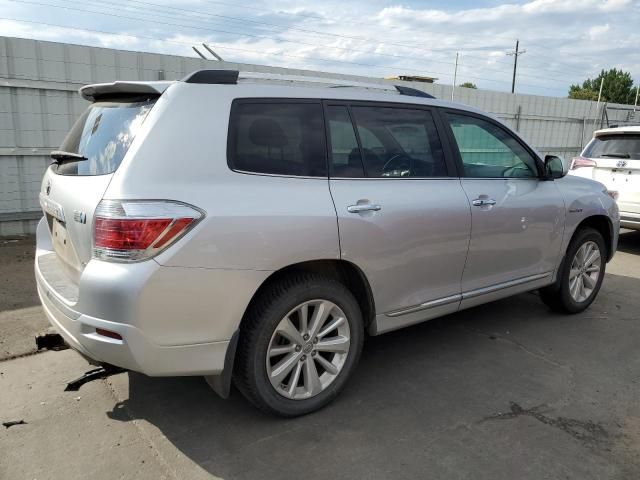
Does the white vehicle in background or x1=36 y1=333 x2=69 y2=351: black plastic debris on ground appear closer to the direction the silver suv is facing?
the white vehicle in background

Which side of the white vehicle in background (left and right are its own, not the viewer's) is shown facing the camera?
back

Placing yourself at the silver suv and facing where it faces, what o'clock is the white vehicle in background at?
The white vehicle in background is roughly at 12 o'clock from the silver suv.

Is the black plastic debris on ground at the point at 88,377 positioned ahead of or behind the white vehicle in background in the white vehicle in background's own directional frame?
behind

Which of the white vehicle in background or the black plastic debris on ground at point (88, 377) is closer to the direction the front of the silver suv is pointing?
the white vehicle in background

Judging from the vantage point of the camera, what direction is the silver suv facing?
facing away from the viewer and to the right of the viewer

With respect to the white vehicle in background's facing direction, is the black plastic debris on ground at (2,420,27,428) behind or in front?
behind
